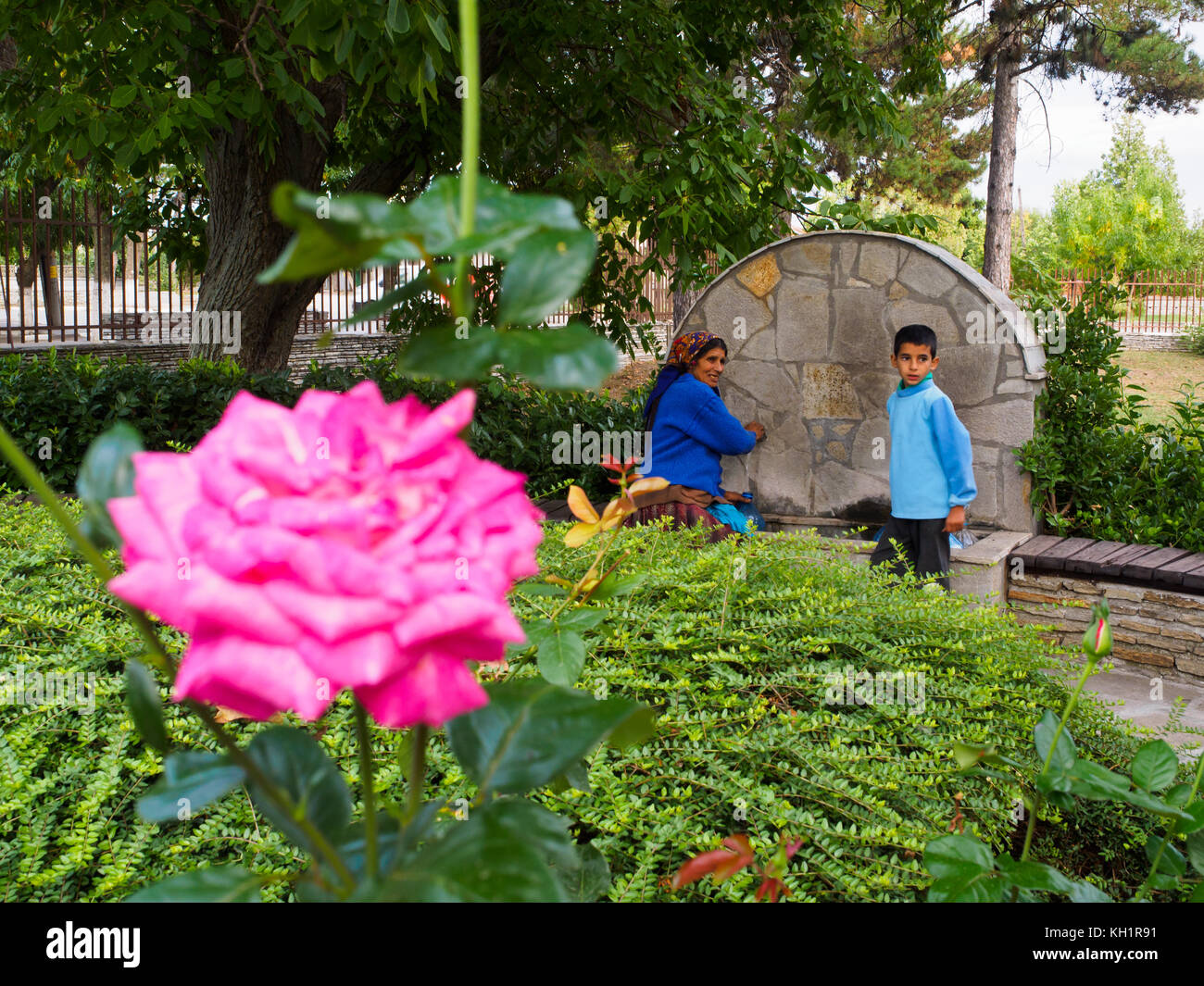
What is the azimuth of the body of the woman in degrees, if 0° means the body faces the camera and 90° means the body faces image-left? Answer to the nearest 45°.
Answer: approximately 270°

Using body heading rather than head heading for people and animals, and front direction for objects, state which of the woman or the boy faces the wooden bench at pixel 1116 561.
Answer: the woman

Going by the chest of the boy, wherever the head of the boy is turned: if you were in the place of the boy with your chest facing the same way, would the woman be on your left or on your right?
on your right

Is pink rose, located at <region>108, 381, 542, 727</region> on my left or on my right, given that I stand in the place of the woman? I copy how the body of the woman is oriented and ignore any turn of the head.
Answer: on my right

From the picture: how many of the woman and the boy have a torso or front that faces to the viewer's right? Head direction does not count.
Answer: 1

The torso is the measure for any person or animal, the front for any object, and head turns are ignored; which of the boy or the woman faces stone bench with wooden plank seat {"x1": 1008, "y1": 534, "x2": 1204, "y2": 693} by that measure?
the woman

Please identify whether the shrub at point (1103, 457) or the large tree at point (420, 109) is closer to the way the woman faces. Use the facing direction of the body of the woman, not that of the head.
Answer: the shrub

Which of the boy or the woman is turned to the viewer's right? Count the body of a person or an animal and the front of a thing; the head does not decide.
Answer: the woman

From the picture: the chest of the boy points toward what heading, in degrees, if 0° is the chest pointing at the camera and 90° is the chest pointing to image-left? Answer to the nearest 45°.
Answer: approximately 45°
